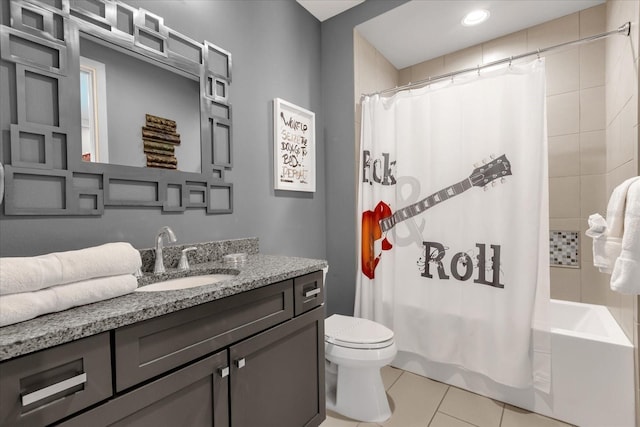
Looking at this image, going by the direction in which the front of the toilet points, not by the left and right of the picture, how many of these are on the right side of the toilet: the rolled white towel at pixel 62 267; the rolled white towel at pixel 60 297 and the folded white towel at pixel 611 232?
2

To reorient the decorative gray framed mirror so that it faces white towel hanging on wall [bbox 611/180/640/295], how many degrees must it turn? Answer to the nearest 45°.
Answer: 0° — it already faces it

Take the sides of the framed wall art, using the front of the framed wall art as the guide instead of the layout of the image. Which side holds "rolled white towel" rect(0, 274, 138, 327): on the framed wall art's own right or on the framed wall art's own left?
on the framed wall art's own right

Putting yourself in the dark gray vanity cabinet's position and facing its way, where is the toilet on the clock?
The toilet is roughly at 10 o'clock from the dark gray vanity cabinet.

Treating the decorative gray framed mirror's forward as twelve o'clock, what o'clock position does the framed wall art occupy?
The framed wall art is roughly at 10 o'clock from the decorative gray framed mirror.

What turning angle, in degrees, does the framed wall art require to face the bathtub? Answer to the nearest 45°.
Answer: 0° — it already faces it

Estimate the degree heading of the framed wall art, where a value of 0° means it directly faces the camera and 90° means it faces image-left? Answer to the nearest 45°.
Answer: approximately 315°

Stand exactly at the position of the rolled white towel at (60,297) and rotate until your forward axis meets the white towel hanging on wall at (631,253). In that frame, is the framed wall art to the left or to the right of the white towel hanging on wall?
left

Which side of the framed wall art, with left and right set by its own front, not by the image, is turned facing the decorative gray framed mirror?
right
